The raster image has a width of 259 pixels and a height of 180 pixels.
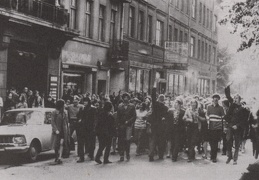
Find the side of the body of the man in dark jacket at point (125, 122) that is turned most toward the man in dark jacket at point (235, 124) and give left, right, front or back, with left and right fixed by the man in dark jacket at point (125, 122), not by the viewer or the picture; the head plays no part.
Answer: left

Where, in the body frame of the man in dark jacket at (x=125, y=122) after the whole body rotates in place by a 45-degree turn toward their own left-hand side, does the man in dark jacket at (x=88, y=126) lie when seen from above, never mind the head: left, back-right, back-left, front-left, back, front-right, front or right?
back-right

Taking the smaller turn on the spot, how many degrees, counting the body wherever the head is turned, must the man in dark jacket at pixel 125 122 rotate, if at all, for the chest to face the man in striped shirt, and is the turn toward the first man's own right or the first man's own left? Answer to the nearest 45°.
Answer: approximately 90° to the first man's own left

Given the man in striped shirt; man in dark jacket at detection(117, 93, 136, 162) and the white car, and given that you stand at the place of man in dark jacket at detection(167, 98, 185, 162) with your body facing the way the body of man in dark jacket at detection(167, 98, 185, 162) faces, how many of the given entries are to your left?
1

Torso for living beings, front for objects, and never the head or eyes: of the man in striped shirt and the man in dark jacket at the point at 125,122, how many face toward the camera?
2

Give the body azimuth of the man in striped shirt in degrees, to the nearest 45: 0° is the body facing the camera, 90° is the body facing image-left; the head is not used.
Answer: approximately 0°

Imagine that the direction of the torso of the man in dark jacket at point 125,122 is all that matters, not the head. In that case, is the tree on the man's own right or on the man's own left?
on the man's own left
